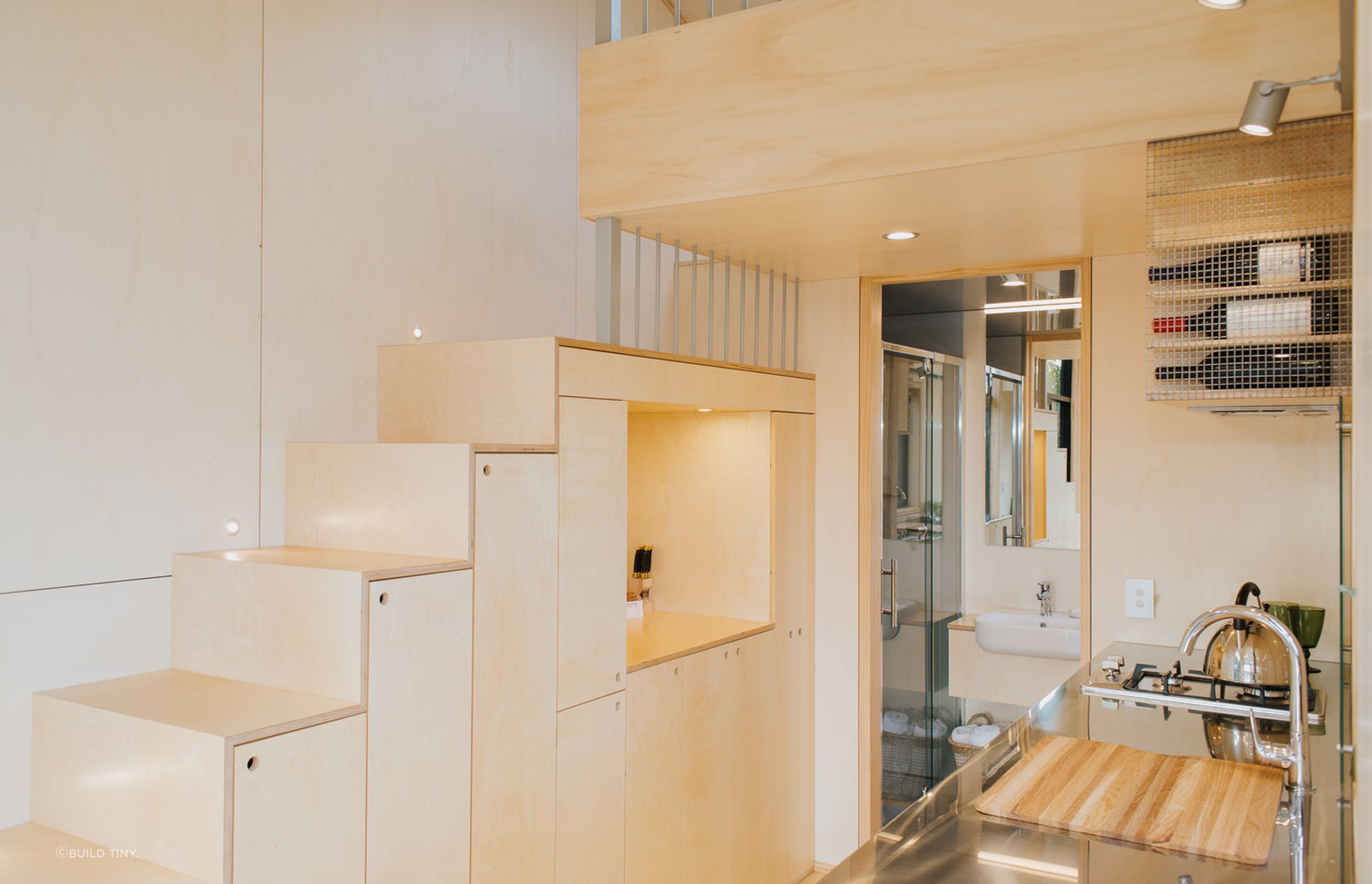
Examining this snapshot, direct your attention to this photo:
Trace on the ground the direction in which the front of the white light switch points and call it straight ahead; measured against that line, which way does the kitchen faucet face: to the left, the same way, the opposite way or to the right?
to the right

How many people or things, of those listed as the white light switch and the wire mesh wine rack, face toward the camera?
2

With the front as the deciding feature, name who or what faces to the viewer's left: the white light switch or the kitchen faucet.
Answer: the kitchen faucet

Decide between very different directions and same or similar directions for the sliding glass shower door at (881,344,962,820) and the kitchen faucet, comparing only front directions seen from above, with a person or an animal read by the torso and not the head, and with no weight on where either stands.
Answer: very different directions

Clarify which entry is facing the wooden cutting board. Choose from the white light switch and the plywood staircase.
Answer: the white light switch

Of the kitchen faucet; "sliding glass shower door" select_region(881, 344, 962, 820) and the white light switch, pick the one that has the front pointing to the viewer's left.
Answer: the kitchen faucet

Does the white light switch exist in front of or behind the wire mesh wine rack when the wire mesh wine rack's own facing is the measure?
behind

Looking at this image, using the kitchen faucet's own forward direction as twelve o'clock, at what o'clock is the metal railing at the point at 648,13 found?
The metal railing is roughly at 1 o'clock from the kitchen faucet.

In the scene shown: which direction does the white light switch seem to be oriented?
toward the camera

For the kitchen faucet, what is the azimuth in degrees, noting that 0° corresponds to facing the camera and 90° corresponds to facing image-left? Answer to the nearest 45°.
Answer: approximately 90°

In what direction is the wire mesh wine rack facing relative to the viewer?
toward the camera

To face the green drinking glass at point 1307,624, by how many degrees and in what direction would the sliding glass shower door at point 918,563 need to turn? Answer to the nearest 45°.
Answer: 0° — it already faces it

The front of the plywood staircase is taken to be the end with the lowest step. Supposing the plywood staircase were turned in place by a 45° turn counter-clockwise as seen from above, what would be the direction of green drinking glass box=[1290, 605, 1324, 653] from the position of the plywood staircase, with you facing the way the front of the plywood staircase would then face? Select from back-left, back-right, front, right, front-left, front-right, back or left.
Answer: left
